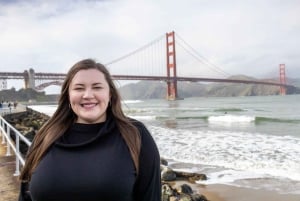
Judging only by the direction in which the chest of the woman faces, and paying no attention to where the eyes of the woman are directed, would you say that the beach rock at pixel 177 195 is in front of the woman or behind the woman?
behind

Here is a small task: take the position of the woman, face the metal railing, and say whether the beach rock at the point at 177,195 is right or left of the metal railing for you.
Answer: right

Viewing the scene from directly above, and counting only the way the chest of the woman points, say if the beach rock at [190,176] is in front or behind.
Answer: behind

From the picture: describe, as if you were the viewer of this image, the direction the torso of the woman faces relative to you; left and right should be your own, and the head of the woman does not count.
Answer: facing the viewer

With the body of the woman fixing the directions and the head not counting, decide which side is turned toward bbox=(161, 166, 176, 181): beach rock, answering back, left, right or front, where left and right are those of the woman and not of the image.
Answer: back

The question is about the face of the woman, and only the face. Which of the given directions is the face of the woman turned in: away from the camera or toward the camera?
toward the camera

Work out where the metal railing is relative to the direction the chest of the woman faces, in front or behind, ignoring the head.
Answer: behind
